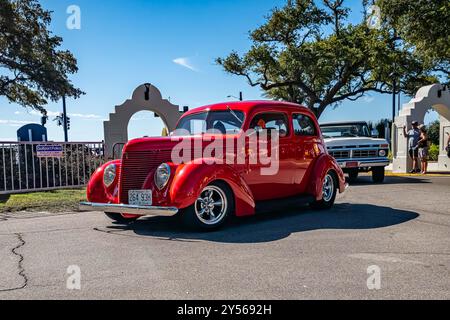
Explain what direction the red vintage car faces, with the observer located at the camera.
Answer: facing the viewer and to the left of the viewer

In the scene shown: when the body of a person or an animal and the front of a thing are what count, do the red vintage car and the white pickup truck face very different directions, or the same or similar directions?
same or similar directions

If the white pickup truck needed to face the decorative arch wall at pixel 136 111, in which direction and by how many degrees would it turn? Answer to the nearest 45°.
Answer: approximately 90° to its right

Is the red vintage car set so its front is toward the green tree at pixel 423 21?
no

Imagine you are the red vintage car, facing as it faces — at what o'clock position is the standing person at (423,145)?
The standing person is roughly at 6 o'clock from the red vintage car.

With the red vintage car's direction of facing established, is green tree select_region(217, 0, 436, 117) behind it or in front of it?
behind

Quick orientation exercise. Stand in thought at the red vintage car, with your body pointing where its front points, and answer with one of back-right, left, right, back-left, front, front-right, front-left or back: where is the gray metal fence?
right

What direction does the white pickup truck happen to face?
toward the camera

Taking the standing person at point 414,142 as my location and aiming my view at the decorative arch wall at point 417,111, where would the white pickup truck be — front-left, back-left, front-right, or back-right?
back-left

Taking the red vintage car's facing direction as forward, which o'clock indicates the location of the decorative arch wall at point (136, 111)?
The decorative arch wall is roughly at 4 o'clock from the red vintage car.

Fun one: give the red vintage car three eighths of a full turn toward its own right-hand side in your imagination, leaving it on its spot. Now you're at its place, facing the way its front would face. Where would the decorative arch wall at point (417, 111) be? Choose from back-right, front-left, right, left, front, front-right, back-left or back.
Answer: front-right

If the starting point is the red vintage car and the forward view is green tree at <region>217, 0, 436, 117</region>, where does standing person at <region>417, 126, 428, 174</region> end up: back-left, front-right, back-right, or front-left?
front-right

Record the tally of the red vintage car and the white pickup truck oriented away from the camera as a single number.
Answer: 0

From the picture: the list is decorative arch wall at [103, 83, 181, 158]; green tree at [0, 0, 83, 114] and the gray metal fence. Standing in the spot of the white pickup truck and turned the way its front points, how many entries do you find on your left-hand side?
0

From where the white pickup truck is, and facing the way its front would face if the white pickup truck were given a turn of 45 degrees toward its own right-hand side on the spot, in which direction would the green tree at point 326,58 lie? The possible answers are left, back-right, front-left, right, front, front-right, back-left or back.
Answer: back-right
